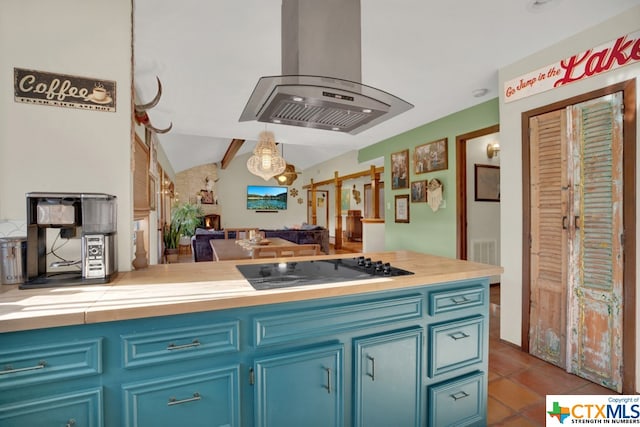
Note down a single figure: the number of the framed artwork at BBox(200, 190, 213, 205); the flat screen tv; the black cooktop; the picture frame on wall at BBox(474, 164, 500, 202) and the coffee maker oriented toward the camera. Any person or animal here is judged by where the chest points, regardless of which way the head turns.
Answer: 5

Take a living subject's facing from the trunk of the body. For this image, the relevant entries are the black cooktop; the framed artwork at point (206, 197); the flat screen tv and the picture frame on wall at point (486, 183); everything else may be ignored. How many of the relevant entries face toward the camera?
4

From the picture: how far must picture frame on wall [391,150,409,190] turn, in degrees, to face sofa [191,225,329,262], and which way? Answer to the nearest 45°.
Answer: approximately 90° to its right

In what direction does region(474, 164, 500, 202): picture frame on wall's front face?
toward the camera

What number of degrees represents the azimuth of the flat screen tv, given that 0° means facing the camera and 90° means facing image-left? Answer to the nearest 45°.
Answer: approximately 0°

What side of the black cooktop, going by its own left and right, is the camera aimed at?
front

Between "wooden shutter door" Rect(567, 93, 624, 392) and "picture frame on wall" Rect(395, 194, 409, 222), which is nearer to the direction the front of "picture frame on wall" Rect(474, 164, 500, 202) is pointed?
the wooden shutter door

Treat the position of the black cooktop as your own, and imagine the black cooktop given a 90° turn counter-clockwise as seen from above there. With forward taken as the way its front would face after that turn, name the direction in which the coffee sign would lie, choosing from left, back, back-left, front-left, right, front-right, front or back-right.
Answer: back

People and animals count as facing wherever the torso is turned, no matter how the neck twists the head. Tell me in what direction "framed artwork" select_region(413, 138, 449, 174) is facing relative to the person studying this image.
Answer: facing the viewer and to the left of the viewer

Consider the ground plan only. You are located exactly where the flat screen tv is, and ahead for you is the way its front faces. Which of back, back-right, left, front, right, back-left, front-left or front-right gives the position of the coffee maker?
front

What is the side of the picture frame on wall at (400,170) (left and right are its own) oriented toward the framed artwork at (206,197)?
right

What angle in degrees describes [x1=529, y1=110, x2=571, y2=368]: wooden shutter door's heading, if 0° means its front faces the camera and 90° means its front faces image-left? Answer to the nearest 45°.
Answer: approximately 45°
